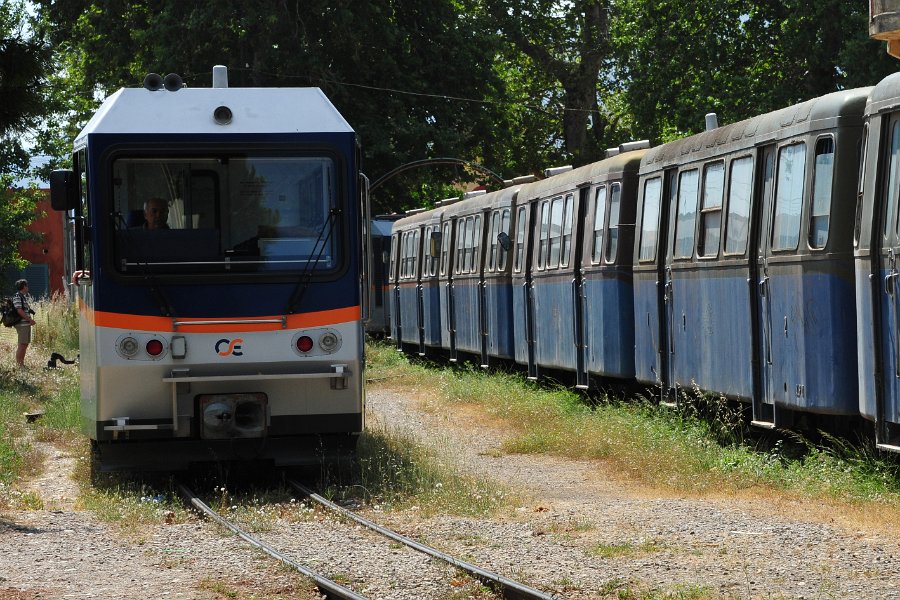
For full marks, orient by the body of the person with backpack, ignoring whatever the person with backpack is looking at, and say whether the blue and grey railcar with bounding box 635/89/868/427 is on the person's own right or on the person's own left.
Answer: on the person's own right

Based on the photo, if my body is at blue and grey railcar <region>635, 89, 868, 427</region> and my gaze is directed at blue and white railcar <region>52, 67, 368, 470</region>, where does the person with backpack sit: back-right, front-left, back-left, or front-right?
front-right

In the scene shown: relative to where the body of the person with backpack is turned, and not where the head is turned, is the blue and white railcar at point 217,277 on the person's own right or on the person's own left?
on the person's own right

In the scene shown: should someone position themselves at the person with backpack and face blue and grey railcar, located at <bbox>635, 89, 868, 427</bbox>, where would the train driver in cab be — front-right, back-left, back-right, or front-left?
front-right

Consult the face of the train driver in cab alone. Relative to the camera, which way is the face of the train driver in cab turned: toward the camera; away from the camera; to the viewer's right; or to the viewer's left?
toward the camera

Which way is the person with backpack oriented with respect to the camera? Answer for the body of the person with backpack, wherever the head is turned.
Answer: to the viewer's right

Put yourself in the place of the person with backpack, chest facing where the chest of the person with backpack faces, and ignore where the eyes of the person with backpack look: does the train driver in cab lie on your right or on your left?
on your right
